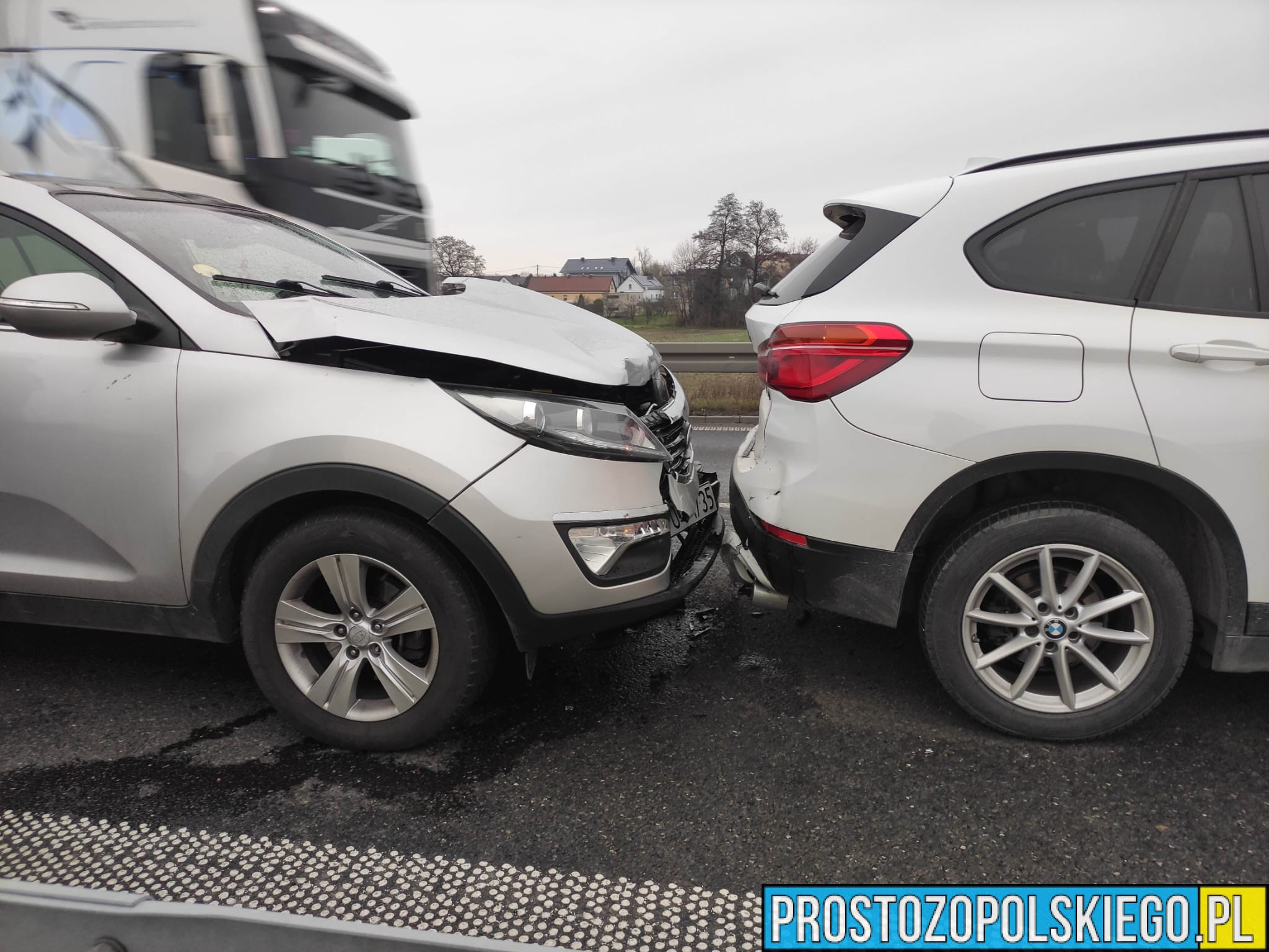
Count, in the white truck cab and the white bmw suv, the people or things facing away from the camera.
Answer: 0

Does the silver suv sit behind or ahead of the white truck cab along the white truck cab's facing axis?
ahead

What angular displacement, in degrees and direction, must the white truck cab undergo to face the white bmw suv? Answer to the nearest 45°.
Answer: approximately 45° to its right

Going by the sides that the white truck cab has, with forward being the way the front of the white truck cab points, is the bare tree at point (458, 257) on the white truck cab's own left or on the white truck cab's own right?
on the white truck cab's own left

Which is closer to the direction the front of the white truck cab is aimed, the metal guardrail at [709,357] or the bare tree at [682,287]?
the metal guardrail

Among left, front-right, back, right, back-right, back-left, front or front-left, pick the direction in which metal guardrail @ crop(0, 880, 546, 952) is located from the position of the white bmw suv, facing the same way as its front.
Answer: back-right

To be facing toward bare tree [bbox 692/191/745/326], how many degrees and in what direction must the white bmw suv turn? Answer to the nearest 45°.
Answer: approximately 90° to its left

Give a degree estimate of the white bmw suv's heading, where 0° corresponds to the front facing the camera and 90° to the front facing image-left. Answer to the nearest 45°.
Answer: approximately 270°
